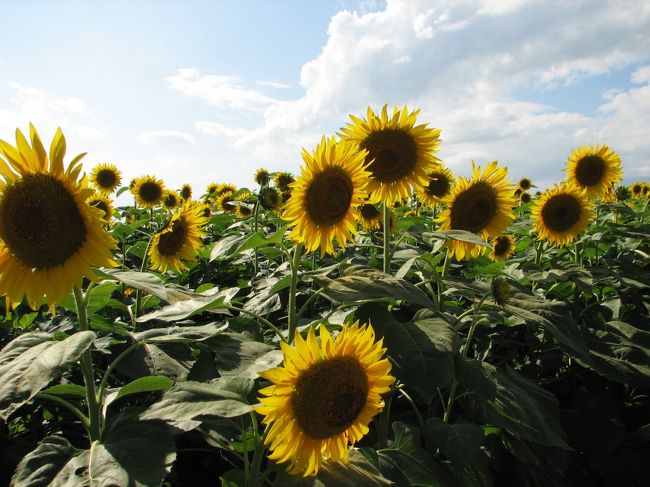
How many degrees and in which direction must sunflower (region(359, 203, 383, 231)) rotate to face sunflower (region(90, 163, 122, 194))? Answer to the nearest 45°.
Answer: approximately 135° to its right

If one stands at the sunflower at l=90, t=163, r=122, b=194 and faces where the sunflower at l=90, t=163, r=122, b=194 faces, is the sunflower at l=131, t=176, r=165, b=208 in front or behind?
in front

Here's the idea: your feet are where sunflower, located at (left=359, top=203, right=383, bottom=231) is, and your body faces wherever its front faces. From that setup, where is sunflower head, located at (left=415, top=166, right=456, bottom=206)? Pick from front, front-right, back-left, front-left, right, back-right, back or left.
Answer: front-left

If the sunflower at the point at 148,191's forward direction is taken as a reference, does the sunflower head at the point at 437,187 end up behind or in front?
in front

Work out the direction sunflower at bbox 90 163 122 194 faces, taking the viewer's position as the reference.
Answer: facing the viewer

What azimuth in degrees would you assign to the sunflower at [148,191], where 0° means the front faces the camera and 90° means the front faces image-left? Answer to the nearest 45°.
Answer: approximately 0°

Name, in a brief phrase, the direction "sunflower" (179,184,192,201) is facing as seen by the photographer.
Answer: facing the viewer

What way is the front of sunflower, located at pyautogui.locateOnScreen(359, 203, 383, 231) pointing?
toward the camera
